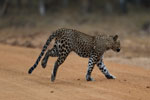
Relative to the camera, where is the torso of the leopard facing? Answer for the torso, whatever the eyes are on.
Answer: to the viewer's right

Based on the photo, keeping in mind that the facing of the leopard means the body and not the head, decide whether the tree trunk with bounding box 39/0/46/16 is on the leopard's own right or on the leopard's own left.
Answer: on the leopard's own left

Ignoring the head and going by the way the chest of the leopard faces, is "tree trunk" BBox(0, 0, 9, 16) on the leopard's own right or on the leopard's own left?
on the leopard's own left

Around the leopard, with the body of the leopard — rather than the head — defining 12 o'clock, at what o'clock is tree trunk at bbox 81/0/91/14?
The tree trunk is roughly at 9 o'clock from the leopard.

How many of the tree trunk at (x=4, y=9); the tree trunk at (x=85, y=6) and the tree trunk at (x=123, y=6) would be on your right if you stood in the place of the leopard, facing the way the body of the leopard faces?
0

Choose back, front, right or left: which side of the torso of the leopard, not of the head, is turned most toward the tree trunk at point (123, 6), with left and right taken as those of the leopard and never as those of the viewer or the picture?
left

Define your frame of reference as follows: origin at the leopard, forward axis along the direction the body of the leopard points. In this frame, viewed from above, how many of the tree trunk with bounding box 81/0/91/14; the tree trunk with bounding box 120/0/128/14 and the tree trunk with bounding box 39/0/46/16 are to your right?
0
